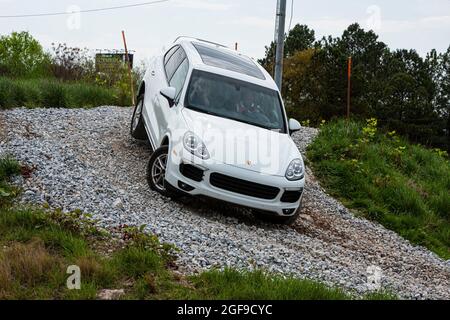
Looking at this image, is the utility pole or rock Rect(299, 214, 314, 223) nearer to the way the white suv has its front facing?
the rock

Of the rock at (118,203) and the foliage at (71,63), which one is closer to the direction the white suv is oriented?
the rock

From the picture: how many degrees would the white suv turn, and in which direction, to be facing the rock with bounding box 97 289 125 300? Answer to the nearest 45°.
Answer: approximately 45° to its right

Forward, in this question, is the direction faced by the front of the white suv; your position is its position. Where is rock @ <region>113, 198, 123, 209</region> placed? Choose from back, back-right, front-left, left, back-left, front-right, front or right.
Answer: right

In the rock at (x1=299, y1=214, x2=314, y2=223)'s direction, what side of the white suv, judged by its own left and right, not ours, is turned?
front

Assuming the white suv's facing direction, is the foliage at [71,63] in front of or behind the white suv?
behind

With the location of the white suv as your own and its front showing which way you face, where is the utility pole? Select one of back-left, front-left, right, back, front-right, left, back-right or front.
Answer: back-left

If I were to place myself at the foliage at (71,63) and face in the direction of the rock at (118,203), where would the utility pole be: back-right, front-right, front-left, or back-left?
front-left

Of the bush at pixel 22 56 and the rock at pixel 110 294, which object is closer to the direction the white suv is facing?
the rock

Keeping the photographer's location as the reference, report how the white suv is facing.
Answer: facing the viewer and to the right of the viewer
